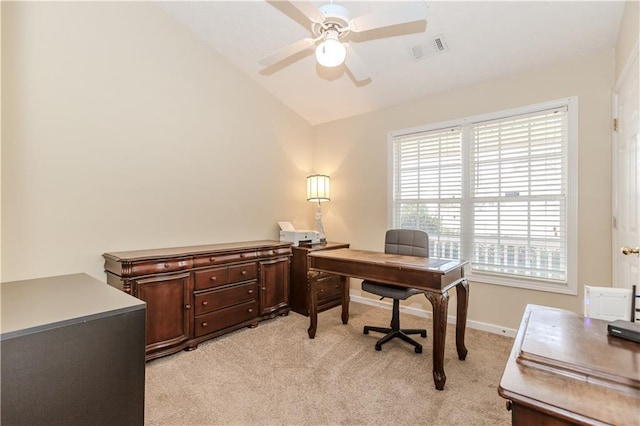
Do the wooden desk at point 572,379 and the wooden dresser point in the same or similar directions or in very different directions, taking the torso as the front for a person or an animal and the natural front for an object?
very different directions

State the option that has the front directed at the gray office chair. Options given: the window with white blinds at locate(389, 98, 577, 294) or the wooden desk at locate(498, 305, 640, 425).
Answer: the window with white blinds

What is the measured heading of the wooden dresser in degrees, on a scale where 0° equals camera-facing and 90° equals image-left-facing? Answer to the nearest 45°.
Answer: approximately 315°

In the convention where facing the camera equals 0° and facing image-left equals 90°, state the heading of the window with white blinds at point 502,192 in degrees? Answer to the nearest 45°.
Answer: approximately 45°

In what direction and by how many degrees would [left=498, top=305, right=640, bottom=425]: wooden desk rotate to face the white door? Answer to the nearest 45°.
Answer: approximately 135° to its right
